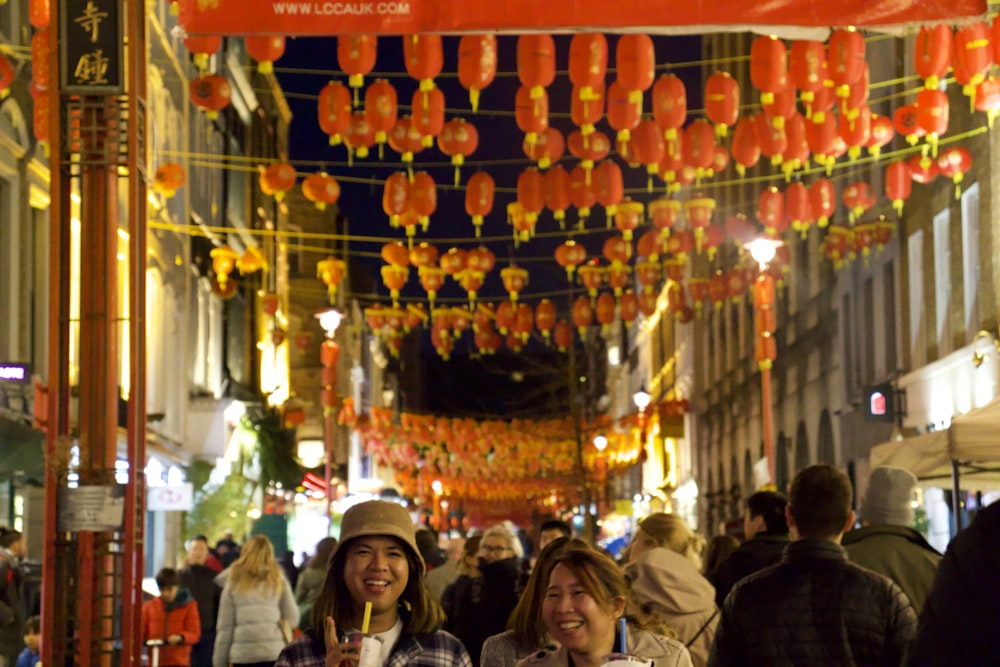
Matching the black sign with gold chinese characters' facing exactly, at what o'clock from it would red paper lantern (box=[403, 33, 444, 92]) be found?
The red paper lantern is roughly at 7 o'clock from the black sign with gold chinese characters.

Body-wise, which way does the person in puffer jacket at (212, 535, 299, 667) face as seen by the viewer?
away from the camera

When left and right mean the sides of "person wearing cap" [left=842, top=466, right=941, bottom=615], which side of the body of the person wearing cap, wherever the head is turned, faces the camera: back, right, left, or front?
back

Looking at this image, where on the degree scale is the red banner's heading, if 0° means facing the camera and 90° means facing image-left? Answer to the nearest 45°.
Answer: approximately 0°

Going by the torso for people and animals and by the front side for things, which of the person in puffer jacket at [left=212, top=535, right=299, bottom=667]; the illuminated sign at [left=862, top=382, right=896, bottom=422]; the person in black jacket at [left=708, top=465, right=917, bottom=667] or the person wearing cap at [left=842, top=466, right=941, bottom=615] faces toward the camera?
the illuminated sign

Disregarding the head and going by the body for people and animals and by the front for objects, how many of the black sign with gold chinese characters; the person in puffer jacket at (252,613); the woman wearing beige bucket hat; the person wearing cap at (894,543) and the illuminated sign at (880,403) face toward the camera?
3

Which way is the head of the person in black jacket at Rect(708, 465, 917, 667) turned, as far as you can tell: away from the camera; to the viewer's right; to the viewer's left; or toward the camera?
away from the camera

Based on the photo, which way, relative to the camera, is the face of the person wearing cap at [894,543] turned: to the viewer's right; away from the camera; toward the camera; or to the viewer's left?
away from the camera
